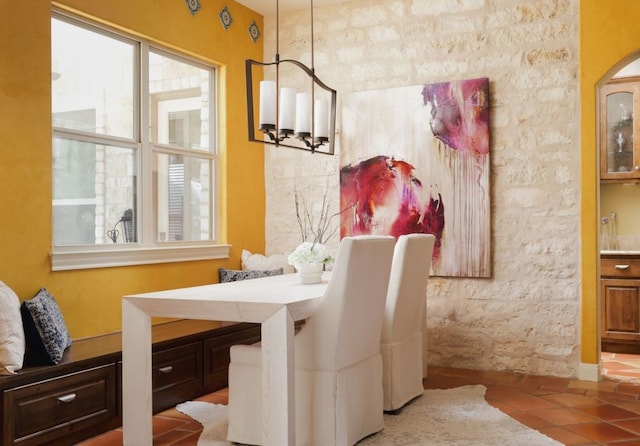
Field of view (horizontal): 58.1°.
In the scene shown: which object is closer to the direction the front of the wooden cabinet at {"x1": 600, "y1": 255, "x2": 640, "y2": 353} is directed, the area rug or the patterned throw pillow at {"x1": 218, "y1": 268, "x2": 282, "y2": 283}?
the area rug

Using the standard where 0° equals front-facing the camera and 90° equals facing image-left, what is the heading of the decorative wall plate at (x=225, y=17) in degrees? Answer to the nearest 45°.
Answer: approximately 315°

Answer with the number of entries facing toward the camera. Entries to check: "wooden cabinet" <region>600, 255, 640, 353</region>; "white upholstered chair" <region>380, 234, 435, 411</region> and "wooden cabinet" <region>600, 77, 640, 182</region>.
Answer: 2

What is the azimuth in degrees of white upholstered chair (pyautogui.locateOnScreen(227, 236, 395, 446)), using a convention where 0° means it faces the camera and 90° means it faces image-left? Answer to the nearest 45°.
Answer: approximately 135°

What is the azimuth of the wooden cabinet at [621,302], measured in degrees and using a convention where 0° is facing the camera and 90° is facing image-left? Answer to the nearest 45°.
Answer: approximately 0°

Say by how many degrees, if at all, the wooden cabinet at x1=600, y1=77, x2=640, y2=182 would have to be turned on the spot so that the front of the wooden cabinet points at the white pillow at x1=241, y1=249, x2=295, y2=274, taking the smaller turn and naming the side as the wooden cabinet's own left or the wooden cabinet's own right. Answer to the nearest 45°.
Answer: approximately 45° to the wooden cabinet's own right

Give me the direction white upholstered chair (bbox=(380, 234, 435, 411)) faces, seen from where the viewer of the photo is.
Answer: facing away from the viewer and to the left of the viewer
